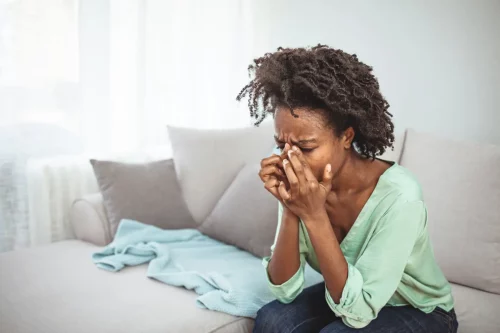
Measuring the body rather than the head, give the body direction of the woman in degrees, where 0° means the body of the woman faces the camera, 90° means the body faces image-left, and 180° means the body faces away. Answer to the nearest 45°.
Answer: approximately 45°

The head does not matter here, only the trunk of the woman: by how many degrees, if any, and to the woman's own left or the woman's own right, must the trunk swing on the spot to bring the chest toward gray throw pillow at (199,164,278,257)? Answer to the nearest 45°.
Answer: approximately 90° to the woman's own right

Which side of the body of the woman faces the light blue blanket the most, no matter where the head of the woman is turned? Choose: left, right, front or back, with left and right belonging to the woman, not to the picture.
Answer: right
